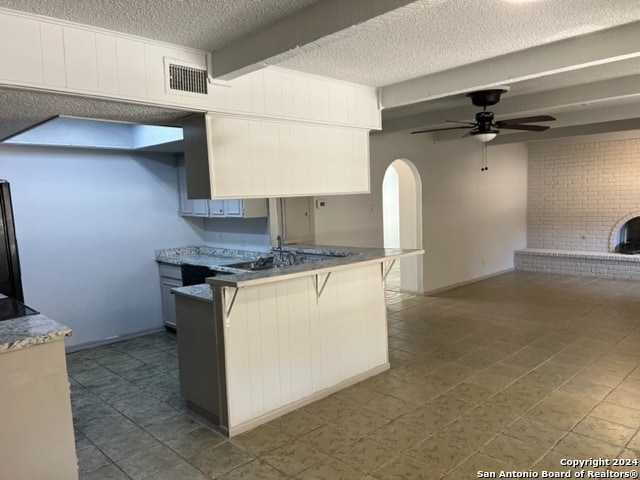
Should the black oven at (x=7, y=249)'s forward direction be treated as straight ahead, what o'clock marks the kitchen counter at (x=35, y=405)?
The kitchen counter is roughly at 3 o'clock from the black oven.

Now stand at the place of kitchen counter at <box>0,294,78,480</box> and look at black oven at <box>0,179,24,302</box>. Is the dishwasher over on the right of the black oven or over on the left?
right

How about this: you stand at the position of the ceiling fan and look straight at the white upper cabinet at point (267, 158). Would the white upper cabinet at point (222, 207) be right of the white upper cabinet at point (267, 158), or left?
right

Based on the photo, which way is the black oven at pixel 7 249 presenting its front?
to the viewer's right

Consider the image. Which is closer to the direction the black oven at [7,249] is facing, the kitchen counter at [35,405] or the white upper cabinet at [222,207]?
the white upper cabinet

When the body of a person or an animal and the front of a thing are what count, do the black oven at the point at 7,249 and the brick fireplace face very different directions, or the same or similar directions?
very different directions
